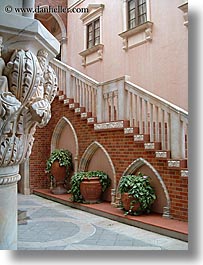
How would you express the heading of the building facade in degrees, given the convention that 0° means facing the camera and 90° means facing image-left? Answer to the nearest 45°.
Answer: approximately 45°

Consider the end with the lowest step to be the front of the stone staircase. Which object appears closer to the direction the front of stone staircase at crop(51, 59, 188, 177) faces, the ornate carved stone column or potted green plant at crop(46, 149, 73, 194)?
the ornate carved stone column

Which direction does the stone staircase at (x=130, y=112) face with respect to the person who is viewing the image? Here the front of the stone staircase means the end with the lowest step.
facing the viewer and to the right of the viewer
